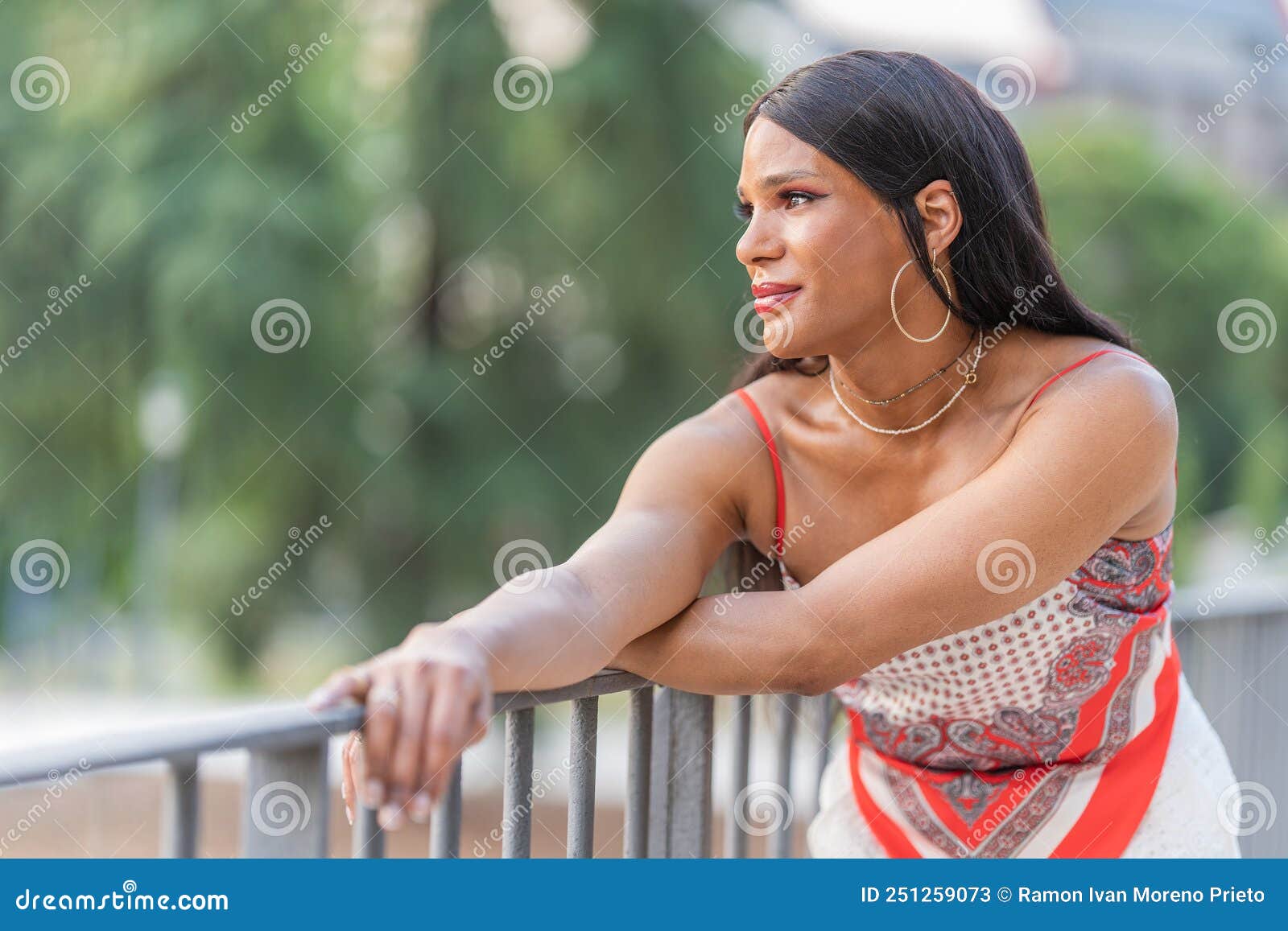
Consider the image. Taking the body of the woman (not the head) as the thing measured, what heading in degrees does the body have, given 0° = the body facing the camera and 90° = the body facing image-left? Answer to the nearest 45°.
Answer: approximately 45°
